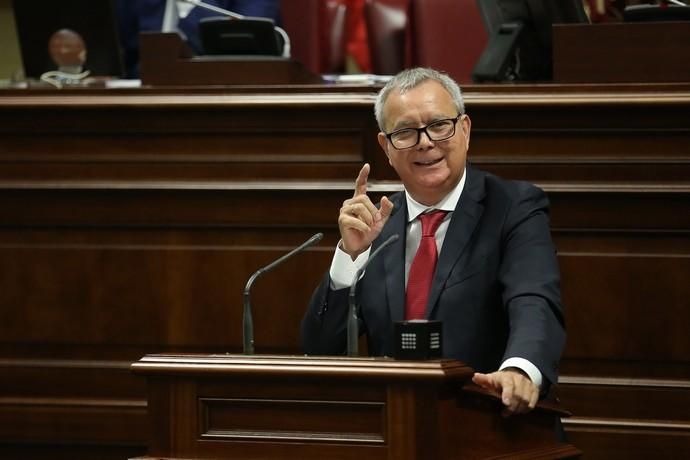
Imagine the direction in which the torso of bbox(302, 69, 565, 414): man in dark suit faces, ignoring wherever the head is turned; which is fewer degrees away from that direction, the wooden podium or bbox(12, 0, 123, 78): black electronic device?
the wooden podium

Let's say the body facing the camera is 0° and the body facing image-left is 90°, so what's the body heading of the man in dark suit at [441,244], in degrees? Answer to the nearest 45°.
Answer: approximately 45°

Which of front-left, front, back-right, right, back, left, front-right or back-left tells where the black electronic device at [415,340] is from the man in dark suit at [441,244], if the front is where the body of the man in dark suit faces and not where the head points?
front-left

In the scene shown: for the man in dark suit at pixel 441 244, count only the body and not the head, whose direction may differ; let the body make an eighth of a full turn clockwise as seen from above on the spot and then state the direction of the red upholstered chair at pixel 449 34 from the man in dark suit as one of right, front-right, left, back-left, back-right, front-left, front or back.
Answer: right

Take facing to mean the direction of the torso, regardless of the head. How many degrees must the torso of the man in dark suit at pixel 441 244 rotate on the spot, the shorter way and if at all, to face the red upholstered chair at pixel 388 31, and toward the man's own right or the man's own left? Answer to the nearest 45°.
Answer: approximately 135° to the man's own right

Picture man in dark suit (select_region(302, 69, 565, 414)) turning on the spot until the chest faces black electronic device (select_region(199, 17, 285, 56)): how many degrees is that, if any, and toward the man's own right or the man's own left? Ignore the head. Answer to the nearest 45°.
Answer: approximately 90° to the man's own right

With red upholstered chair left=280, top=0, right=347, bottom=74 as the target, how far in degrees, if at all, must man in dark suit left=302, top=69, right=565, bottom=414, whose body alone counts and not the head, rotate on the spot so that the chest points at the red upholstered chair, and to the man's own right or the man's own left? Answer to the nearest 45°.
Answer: approximately 135° to the man's own right

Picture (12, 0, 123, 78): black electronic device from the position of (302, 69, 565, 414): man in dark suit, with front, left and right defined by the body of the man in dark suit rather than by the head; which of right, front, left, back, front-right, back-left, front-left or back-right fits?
right
